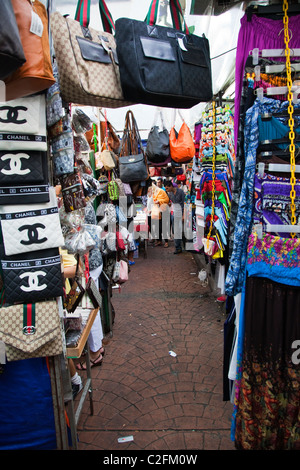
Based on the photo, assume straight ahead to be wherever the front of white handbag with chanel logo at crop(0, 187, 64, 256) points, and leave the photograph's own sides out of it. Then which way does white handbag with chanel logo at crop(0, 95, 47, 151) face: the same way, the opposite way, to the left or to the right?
the same way

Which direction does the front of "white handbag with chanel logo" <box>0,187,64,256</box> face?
toward the camera

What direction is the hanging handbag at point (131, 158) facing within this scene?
toward the camera

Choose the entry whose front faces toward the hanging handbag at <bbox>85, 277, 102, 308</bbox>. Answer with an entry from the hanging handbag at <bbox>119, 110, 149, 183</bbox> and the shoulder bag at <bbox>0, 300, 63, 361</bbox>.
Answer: the hanging handbag at <bbox>119, 110, 149, 183</bbox>

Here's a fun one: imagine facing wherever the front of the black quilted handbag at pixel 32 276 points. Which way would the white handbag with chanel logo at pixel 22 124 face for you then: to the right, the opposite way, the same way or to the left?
the same way

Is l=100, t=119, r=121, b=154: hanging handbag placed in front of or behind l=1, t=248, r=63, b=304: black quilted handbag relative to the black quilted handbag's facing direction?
behind

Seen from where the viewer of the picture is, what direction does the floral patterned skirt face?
facing the viewer

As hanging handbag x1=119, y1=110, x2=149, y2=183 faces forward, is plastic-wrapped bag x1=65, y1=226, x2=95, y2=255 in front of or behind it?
in front

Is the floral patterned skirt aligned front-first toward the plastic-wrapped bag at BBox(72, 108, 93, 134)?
no

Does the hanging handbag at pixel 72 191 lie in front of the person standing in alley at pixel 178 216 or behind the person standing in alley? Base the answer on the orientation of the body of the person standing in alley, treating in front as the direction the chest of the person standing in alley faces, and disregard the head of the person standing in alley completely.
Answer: in front

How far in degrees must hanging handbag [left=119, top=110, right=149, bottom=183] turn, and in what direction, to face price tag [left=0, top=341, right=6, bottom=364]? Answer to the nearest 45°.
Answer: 0° — it already faces it
